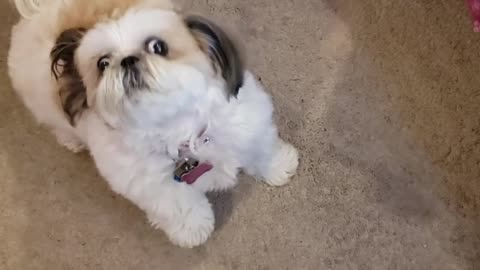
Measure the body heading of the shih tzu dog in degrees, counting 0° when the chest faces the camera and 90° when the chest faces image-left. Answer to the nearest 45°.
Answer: approximately 315°
